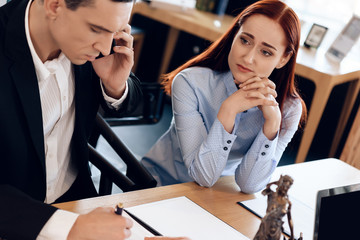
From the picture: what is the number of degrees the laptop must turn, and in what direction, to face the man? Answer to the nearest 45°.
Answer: approximately 45° to its right

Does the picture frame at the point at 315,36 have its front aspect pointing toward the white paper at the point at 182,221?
yes

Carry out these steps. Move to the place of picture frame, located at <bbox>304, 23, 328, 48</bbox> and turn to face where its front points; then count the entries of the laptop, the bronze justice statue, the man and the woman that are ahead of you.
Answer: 4

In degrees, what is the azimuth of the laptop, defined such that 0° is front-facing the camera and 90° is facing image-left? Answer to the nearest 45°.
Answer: approximately 45°

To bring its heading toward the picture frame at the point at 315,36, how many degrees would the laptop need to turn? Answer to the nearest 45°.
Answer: approximately 135° to its right

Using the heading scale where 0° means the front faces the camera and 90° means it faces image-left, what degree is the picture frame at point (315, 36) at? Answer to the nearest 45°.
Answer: approximately 0°

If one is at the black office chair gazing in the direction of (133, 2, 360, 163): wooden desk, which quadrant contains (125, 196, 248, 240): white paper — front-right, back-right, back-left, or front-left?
back-right

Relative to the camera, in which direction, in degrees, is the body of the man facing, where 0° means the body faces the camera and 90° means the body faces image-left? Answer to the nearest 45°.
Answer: approximately 315°

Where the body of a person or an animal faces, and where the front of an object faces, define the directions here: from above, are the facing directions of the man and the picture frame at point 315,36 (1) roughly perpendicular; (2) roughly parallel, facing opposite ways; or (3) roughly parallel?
roughly perpendicular

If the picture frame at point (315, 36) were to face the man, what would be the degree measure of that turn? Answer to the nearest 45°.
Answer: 0° — it already faces them
